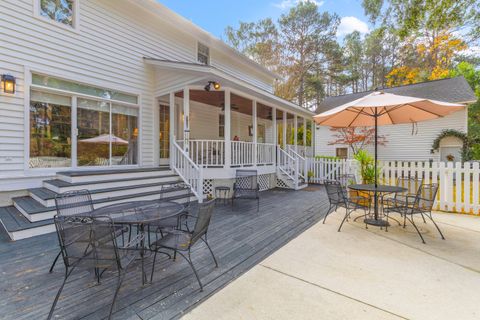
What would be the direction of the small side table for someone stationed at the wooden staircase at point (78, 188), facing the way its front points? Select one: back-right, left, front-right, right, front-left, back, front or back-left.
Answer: front-left

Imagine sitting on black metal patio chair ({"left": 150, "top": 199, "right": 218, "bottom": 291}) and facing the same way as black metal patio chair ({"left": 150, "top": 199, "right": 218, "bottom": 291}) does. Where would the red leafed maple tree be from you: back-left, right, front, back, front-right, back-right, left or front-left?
right

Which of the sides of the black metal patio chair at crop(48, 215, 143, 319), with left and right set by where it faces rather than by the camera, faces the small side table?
front

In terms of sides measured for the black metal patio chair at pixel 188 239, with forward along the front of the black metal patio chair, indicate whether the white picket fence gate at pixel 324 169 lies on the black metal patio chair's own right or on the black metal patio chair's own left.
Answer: on the black metal patio chair's own right

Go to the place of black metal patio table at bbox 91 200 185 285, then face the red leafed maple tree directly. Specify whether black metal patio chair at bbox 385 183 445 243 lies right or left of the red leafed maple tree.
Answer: right

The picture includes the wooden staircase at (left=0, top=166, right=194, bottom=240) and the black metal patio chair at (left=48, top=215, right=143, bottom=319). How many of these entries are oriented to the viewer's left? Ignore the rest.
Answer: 0

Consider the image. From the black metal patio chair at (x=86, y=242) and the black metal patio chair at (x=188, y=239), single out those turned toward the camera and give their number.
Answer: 0

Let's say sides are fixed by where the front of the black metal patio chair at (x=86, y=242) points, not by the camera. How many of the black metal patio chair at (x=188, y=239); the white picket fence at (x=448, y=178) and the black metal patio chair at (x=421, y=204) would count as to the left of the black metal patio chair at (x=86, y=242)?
0

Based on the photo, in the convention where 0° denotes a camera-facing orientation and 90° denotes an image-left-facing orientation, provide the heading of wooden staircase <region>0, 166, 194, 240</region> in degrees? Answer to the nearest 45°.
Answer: approximately 315°

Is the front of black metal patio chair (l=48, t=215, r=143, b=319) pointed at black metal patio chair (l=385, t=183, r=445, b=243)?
no

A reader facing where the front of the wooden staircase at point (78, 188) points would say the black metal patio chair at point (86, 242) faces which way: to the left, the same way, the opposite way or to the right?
to the left

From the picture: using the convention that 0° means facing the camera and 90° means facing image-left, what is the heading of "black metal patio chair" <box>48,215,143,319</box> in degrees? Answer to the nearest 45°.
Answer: approximately 225°

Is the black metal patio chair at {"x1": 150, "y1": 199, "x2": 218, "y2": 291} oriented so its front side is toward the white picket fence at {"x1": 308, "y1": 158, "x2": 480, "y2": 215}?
no

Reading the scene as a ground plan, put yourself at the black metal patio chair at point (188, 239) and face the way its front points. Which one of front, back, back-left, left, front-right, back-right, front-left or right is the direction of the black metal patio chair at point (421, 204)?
back-right

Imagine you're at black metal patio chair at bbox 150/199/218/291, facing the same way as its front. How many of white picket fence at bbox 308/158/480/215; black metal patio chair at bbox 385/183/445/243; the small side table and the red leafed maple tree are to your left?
0

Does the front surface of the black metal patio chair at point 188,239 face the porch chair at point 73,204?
yes

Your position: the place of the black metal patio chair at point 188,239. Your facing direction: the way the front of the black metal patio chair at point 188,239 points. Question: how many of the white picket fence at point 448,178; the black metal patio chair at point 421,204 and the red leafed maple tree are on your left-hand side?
0

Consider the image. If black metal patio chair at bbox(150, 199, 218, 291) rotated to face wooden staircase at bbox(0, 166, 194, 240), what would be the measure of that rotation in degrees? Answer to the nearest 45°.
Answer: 0° — it already faces it
